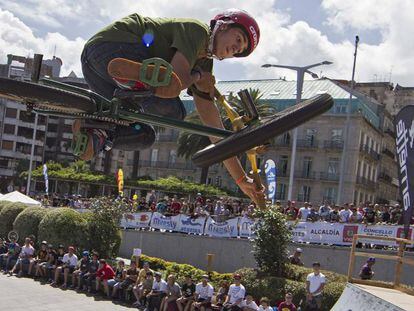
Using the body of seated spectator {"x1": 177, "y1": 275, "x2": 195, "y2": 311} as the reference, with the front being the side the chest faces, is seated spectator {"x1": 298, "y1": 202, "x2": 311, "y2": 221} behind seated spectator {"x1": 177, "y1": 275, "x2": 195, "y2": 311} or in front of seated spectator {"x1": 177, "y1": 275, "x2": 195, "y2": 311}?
behind

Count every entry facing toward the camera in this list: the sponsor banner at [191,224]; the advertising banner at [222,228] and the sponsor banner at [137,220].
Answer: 3

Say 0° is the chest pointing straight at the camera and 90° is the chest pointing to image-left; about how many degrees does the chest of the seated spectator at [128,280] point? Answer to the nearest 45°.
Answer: approximately 45°

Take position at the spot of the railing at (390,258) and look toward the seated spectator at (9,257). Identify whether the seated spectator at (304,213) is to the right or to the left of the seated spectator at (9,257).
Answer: right

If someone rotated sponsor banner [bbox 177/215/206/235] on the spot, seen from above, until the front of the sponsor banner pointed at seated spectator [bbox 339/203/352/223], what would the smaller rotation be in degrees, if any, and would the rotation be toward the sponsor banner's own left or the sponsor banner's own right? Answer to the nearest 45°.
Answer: approximately 45° to the sponsor banner's own left

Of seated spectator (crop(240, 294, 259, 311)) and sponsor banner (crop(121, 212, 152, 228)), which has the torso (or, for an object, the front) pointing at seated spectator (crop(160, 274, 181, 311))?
the sponsor banner

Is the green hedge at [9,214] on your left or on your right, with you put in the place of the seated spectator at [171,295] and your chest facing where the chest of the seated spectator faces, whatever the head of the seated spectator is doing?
on your right

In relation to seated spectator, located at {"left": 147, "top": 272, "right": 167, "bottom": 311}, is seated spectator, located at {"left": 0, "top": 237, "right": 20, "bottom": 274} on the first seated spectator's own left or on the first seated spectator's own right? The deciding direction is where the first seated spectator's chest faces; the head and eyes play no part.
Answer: on the first seated spectator's own right

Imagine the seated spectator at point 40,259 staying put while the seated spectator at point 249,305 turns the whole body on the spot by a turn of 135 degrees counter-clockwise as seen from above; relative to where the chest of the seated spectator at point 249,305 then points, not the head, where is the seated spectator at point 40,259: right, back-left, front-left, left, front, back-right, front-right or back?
left

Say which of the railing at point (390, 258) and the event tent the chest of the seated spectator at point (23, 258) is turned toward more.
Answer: the railing

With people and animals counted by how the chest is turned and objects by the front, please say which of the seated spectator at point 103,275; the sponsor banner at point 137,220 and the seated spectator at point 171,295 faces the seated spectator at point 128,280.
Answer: the sponsor banner

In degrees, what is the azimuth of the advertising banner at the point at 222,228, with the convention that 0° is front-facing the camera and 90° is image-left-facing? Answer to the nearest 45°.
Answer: approximately 0°

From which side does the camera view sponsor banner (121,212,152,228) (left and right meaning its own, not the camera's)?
front
